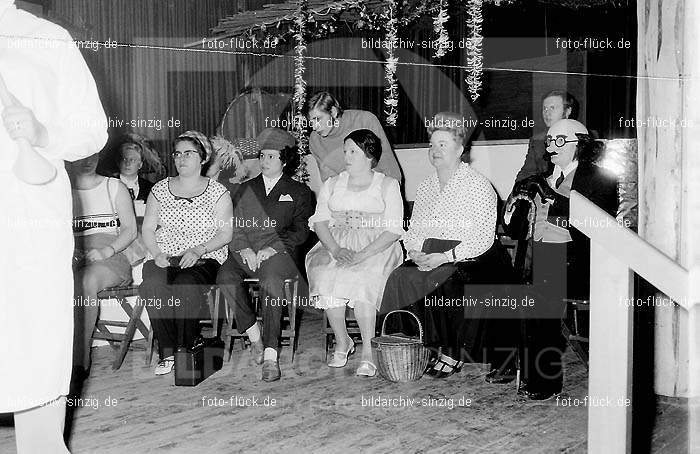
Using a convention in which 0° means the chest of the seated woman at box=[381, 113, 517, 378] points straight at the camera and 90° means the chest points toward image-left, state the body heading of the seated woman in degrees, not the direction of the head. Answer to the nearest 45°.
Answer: approximately 45°

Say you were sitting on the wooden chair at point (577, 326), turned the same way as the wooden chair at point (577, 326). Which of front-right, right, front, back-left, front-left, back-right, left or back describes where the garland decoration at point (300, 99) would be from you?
right

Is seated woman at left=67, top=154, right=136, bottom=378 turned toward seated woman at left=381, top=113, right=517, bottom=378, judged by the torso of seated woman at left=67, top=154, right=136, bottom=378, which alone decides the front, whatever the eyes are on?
no

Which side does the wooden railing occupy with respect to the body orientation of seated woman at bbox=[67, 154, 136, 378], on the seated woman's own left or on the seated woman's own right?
on the seated woman's own left

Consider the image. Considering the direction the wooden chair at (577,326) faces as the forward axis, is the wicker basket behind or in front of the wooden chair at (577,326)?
in front

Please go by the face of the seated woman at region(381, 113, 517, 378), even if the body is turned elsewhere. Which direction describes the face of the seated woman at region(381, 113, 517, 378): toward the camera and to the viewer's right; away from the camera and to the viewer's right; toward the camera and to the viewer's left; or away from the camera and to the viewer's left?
toward the camera and to the viewer's left

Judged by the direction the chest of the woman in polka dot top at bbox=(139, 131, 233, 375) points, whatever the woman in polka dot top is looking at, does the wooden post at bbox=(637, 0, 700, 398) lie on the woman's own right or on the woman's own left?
on the woman's own left

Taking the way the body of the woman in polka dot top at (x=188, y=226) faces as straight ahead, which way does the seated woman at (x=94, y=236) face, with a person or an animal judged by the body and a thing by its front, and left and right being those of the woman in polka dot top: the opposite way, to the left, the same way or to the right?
the same way

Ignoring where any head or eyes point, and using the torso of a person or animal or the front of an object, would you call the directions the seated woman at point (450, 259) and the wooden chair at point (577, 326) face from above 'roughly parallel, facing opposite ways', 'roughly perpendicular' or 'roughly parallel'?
roughly parallel

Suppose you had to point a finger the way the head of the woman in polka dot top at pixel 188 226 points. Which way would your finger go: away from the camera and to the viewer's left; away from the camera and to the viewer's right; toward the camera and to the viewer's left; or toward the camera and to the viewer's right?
toward the camera and to the viewer's left

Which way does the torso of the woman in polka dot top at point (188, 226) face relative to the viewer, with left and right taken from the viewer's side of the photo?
facing the viewer and to the left of the viewer

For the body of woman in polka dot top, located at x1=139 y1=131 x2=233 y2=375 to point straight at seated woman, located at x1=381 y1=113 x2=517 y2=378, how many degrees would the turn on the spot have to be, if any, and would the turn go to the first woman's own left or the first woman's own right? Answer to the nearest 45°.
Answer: approximately 90° to the first woman's own left

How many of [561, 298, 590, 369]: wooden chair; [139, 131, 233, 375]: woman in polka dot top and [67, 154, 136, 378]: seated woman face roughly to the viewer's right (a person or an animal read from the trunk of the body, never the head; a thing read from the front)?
0

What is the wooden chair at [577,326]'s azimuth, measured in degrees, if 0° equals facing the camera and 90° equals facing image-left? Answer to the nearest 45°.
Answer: approximately 45°

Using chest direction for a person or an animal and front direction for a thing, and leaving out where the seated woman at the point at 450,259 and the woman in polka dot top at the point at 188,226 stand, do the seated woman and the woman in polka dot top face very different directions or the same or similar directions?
same or similar directions

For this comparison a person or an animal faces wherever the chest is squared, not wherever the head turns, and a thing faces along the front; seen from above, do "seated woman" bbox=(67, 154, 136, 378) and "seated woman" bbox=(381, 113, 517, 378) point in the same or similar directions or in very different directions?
same or similar directions
